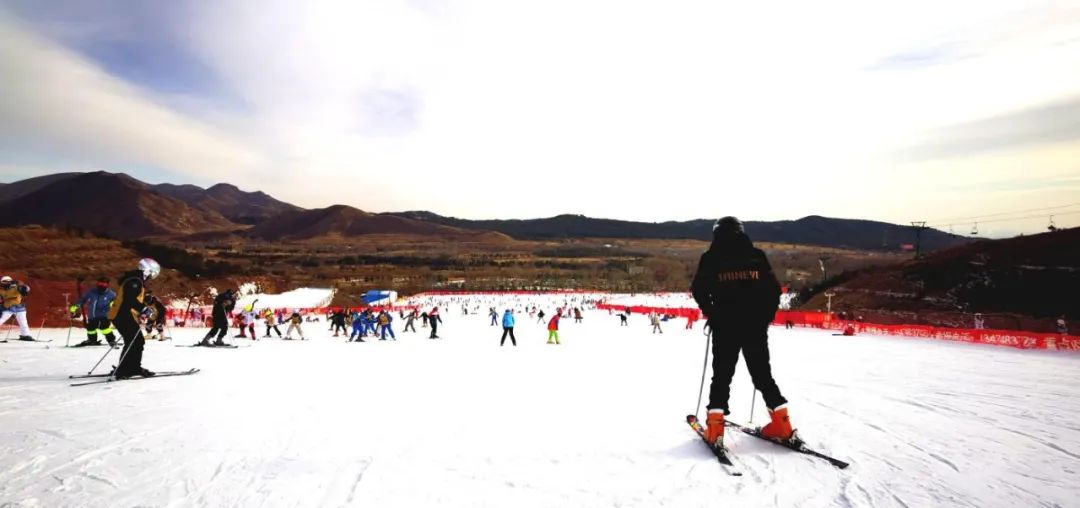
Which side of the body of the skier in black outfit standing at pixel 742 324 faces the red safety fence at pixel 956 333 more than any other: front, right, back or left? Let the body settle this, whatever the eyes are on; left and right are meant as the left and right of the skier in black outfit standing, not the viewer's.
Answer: front

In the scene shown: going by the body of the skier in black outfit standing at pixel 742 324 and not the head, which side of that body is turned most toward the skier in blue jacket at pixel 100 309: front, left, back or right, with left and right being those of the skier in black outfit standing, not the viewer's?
left

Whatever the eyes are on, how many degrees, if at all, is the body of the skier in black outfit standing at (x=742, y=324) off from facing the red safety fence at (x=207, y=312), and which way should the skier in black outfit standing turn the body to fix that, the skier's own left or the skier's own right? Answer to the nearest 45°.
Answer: approximately 45° to the skier's own left

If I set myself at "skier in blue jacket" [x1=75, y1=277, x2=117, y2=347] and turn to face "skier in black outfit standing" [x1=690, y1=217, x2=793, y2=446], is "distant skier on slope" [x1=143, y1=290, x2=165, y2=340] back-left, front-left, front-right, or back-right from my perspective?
back-left

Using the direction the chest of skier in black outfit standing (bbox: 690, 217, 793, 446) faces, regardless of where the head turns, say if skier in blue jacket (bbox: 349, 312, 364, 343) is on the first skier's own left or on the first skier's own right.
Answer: on the first skier's own left

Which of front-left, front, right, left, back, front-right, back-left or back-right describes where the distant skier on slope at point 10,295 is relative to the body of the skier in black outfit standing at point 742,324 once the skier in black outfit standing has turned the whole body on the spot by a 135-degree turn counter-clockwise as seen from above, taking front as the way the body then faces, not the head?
front-right

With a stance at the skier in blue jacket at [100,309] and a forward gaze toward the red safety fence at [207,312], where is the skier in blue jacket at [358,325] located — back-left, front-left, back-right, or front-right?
front-right

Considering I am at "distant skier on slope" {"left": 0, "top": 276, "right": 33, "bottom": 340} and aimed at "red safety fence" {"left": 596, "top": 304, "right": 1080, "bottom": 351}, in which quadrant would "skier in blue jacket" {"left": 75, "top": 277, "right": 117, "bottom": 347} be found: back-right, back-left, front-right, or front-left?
front-right

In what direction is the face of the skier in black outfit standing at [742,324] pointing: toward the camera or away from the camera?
away from the camera

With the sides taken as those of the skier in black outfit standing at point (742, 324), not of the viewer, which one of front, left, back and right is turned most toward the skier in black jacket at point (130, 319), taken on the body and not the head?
left

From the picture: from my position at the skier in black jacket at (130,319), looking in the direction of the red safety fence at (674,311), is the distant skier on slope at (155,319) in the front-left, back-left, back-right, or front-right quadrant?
front-left

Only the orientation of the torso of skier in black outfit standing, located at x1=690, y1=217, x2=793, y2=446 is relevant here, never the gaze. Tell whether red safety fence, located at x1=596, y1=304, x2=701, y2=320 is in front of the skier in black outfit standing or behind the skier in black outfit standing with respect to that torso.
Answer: in front

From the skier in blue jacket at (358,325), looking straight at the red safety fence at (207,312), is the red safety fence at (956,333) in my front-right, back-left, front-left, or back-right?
back-right

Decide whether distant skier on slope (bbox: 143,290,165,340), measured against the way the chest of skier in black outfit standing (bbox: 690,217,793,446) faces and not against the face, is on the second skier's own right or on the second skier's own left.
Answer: on the second skier's own left

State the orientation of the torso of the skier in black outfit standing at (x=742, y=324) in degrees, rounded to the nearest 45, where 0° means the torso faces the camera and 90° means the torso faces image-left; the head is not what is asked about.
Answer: approximately 180°
